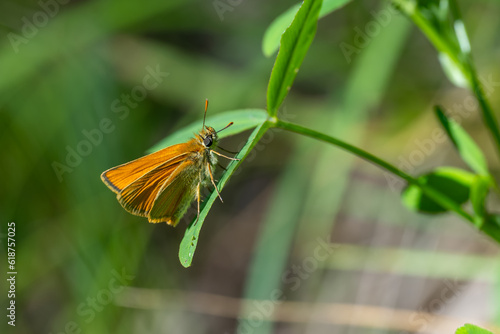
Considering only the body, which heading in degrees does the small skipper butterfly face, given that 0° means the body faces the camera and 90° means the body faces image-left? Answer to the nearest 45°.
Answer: approximately 270°
